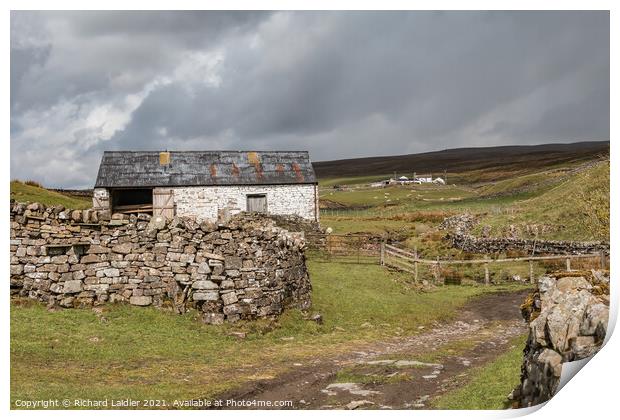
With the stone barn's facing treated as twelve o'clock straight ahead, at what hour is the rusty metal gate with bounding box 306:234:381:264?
The rusty metal gate is roughly at 10 o'clock from the stone barn.

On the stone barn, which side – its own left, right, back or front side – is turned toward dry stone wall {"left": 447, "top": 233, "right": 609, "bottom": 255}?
left

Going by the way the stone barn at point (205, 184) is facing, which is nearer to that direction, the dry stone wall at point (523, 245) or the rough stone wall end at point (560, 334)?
the rough stone wall end

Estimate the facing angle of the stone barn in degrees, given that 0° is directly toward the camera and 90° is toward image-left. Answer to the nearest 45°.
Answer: approximately 0°

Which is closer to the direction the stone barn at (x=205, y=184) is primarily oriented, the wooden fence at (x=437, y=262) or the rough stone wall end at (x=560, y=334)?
the rough stone wall end

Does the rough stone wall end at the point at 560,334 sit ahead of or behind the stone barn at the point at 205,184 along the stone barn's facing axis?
ahead
